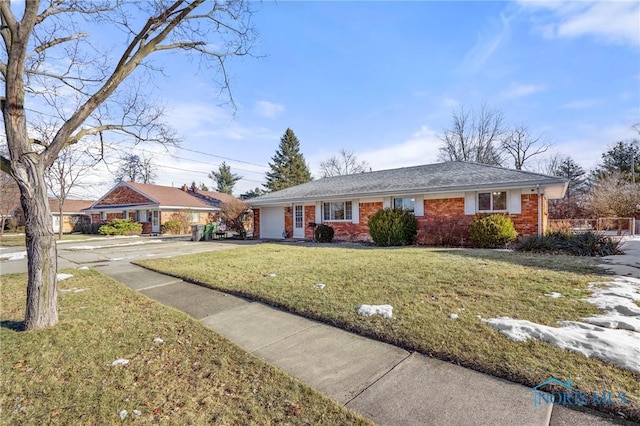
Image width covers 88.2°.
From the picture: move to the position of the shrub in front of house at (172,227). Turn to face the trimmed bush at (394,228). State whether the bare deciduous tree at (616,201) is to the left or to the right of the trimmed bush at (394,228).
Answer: left

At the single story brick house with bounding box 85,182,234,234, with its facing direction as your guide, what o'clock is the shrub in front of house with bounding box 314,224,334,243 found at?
The shrub in front of house is roughly at 10 o'clock from the single story brick house.

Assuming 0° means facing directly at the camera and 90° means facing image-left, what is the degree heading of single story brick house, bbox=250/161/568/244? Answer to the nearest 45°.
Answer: approximately 45°

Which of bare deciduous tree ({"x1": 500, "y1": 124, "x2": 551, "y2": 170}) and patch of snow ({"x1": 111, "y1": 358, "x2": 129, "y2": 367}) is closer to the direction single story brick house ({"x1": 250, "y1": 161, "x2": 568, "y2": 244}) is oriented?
the patch of snow

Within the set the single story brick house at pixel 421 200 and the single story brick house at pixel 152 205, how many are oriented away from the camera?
0

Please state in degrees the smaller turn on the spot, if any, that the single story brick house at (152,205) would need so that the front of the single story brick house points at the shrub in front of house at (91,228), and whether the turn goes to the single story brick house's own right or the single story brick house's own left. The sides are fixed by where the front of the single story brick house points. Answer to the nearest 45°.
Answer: approximately 90° to the single story brick house's own right

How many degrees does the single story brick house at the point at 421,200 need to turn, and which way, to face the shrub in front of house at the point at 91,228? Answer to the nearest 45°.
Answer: approximately 45° to its right

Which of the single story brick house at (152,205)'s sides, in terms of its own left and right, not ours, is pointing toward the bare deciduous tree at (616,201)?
left

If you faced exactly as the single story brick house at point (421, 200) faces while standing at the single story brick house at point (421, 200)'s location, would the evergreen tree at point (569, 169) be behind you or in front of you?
behind

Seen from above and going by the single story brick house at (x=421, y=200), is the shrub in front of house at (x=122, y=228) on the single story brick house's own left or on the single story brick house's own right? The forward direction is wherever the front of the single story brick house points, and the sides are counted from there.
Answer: on the single story brick house's own right

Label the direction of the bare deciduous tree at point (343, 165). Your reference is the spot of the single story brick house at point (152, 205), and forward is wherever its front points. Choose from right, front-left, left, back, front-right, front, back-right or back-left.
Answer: back-left
